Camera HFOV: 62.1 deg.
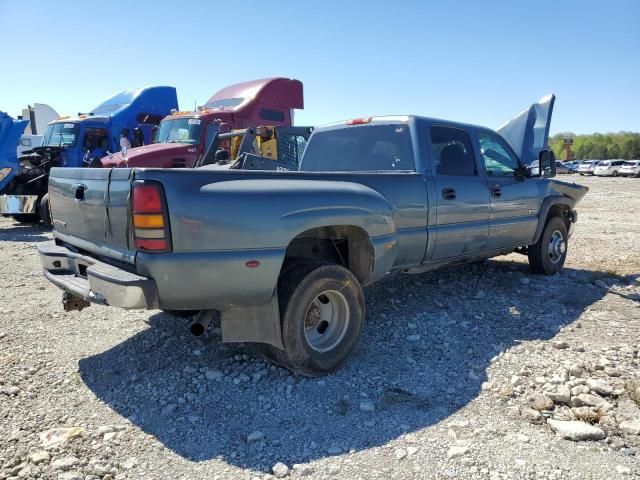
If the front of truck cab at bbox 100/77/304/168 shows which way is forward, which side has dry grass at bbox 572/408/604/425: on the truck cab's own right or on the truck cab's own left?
on the truck cab's own left

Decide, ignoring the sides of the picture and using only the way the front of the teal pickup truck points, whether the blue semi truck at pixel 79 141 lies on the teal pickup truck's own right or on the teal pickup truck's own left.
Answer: on the teal pickup truck's own left

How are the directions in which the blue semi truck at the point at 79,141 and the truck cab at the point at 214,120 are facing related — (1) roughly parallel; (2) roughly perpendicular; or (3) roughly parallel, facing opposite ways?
roughly parallel

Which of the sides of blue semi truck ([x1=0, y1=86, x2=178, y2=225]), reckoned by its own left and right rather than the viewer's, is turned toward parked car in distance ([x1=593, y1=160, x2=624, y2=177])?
back

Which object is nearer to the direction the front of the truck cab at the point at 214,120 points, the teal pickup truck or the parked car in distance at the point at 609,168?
the teal pickup truck

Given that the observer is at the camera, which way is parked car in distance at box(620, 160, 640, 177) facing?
facing the viewer and to the left of the viewer

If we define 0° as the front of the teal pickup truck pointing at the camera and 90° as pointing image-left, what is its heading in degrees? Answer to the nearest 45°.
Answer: approximately 225°

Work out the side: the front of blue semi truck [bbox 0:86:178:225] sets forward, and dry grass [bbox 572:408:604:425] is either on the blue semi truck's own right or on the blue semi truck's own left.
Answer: on the blue semi truck's own left

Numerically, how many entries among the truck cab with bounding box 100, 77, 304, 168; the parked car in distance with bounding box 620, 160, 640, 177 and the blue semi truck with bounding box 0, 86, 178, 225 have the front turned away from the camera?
0

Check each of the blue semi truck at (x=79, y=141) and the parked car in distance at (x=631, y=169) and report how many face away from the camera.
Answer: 0

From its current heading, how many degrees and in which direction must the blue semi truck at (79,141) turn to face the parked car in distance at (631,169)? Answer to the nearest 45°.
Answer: approximately 135° to its left

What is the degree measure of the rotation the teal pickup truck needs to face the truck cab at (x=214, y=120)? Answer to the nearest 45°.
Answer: approximately 45° to its left
